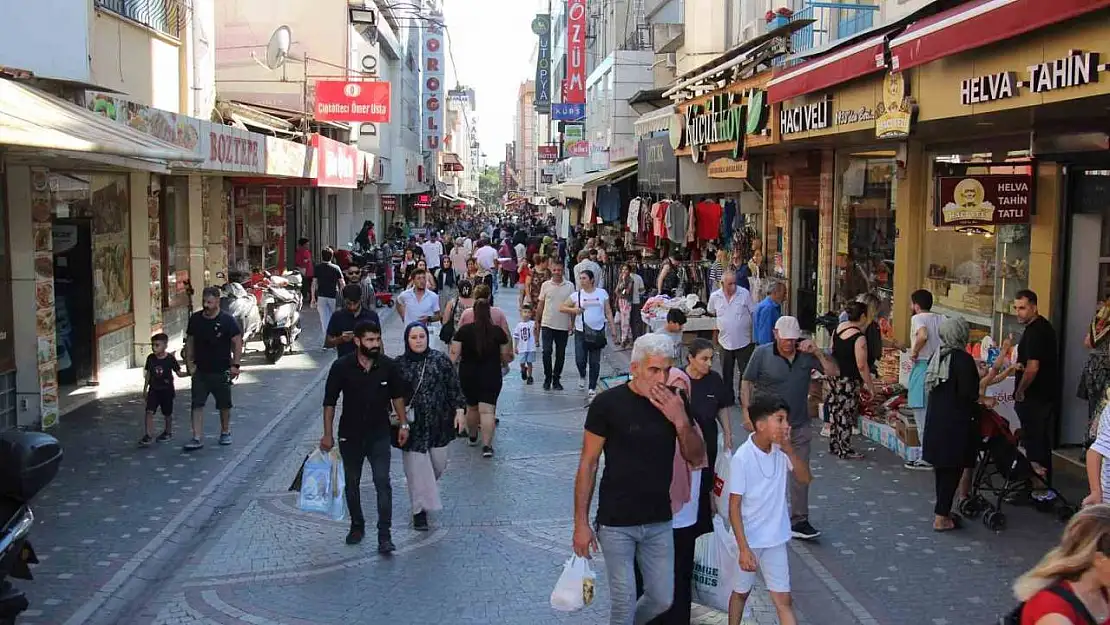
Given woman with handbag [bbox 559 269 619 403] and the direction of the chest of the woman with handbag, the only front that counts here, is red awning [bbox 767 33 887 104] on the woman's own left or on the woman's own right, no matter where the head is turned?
on the woman's own left

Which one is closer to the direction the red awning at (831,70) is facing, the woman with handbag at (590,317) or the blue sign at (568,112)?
the woman with handbag

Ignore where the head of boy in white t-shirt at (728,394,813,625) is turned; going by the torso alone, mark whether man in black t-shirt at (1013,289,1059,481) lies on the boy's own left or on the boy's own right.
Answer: on the boy's own left

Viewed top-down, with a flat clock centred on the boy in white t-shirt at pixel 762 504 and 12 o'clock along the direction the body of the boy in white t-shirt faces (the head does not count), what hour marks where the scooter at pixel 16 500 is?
The scooter is roughly at 4 o'clock from the boy in white t-shirt.

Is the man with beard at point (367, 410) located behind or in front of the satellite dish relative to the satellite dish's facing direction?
in front

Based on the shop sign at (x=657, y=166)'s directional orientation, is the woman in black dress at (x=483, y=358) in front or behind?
in front

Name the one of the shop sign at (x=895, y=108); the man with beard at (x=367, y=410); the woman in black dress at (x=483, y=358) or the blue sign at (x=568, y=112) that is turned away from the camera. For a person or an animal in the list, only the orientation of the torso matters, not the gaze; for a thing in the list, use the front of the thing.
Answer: the woman in black dress
